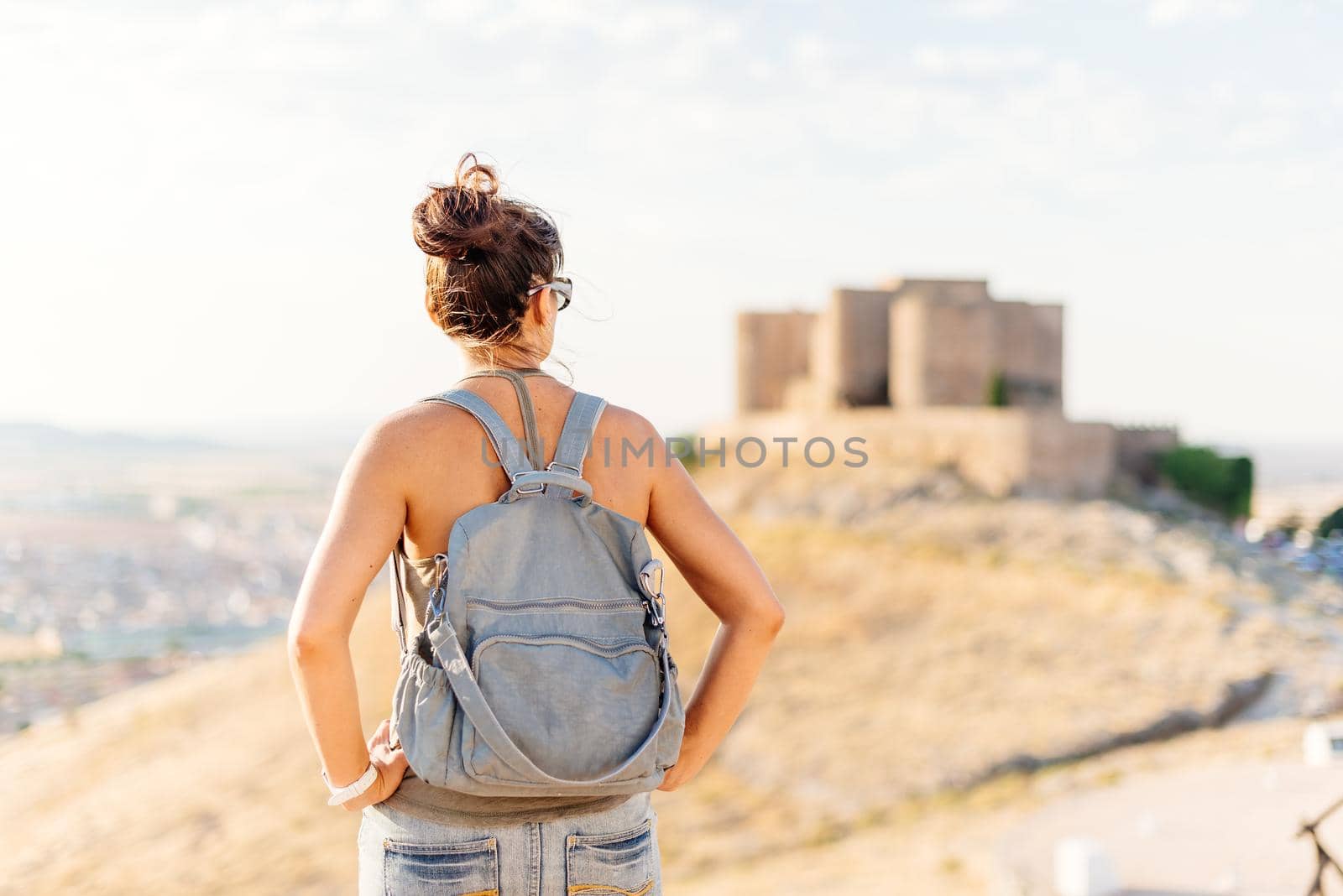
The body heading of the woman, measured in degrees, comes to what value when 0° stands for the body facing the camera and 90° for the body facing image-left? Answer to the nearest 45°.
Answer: approximately 180°

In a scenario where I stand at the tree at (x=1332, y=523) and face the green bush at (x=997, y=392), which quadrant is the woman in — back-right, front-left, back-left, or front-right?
back-left

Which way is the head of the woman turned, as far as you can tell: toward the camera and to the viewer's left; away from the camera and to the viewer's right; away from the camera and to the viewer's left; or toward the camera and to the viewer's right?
away from the camera and to the viewer's right

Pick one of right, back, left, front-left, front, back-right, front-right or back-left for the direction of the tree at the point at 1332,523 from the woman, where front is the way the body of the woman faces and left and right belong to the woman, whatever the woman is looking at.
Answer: front-right

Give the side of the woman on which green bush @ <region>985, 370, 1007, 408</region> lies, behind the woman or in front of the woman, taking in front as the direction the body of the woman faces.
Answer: in front

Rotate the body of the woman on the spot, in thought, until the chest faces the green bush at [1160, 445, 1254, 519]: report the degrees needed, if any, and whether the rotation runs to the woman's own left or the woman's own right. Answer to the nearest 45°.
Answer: approximately 45° to the woman's own right

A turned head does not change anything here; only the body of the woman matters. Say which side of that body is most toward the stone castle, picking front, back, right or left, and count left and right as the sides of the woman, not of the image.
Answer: front
